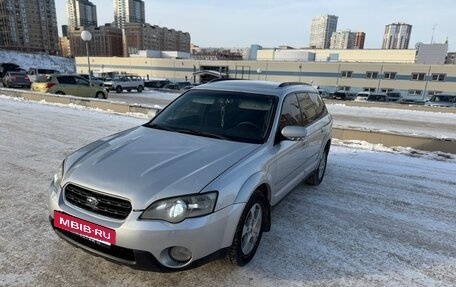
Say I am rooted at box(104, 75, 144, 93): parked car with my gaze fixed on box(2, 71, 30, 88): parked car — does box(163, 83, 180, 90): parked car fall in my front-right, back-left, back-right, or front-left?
back-right

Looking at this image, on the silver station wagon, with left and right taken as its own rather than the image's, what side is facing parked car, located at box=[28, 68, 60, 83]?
right

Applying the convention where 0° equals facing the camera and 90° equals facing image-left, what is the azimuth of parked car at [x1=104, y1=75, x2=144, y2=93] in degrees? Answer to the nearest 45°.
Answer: approximately 45°

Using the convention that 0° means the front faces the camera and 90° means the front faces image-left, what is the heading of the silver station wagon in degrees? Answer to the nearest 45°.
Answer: approximately 45°

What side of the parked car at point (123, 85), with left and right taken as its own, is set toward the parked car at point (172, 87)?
back

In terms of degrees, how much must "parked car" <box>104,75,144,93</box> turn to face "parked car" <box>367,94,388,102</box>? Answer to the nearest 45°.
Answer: approximately 135° to its left

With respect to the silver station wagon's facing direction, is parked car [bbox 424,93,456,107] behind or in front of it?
behind

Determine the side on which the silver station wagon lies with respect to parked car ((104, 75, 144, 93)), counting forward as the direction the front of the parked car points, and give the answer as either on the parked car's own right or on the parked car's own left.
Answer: on the parked car's own left
